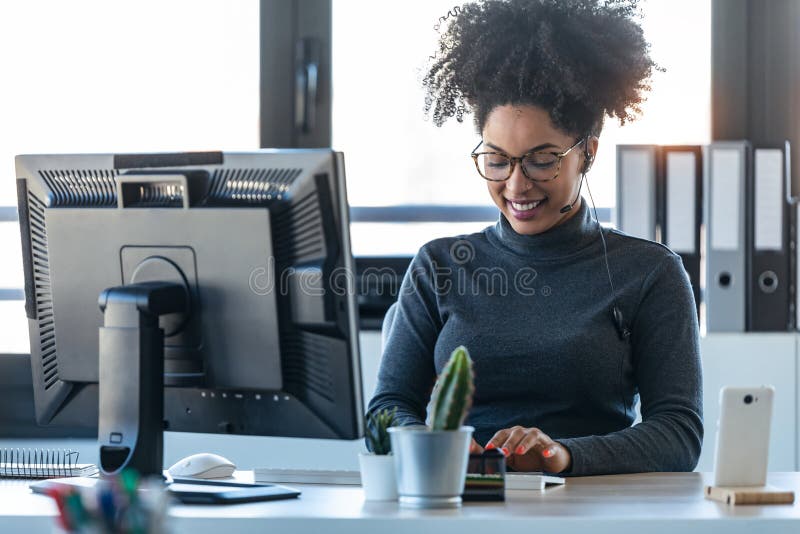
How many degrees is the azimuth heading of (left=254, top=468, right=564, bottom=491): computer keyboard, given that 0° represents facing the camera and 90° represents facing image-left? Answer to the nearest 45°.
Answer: approximately 180°

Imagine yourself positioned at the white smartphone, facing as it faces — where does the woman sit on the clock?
The woman is roughly at 11 o'clock from the white smartphone.

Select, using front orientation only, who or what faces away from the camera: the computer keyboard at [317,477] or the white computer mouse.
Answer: the computer keyboard

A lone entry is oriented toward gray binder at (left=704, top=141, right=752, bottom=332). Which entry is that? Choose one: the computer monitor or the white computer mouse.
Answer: the computer monitor

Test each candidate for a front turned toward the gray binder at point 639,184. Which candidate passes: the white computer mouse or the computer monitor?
the computer monitor

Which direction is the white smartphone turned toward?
away from the camera

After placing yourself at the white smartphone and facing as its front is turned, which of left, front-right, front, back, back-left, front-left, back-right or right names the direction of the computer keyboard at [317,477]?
left

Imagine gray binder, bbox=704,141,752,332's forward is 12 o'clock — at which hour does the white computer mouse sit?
The white computer mouse is roughly at 1 o'clock from the gray binder.

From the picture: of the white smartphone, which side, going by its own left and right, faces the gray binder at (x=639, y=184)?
front
